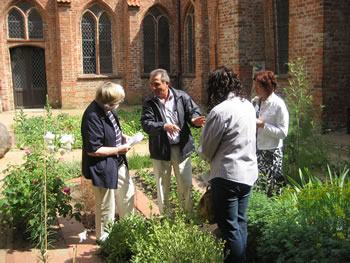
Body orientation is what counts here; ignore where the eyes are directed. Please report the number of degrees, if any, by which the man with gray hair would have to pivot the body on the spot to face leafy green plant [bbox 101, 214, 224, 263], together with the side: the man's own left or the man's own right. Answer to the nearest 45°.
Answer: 0° — they already face it

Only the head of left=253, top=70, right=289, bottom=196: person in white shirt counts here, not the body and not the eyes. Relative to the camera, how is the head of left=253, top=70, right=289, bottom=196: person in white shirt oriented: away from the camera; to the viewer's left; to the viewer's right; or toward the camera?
to the viewer's left

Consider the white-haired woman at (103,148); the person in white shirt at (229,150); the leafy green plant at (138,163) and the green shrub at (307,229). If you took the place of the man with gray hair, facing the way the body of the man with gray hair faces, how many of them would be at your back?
1

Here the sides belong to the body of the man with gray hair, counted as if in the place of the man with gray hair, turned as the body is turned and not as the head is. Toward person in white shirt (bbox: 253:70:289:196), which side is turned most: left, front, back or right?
left

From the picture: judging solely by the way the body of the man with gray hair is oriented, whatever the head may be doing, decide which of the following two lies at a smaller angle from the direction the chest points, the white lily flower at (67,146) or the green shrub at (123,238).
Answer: the green shrub

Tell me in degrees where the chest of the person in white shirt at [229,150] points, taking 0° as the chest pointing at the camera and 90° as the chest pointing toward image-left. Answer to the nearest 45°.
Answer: approximately 135°

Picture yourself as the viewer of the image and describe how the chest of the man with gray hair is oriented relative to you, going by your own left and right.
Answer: facing the viewer

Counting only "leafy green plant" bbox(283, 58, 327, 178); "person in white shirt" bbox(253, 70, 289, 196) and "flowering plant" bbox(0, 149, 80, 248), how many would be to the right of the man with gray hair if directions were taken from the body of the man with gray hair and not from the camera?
1

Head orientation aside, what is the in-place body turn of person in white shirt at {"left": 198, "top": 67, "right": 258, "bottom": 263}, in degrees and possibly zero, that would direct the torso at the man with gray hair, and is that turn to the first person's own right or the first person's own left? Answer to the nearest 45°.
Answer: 0° — they already face them

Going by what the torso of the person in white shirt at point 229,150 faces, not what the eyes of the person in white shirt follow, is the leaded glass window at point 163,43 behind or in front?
in front

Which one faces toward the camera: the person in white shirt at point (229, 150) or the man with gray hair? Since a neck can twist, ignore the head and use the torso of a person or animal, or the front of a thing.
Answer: the man with gray hair

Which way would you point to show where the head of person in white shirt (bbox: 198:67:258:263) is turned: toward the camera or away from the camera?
away from the camera

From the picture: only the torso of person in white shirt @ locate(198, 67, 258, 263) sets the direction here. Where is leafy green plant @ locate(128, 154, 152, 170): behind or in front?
in front

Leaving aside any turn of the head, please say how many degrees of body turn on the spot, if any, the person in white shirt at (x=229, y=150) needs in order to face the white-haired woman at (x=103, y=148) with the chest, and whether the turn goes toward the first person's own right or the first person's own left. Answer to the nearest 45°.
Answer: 0° — they already face them

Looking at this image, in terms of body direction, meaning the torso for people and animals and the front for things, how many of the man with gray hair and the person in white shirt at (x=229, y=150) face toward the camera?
1
